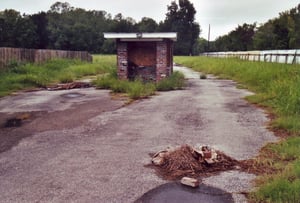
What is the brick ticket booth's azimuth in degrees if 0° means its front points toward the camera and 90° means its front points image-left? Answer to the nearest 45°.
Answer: approximately 0°

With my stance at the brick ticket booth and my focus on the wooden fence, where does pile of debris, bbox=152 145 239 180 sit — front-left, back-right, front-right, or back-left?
back-left

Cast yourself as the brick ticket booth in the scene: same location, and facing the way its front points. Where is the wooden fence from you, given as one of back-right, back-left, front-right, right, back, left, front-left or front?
back-right

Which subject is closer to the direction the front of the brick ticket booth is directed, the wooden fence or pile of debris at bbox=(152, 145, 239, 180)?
the pile of debris

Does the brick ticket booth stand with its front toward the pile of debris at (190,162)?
yes
